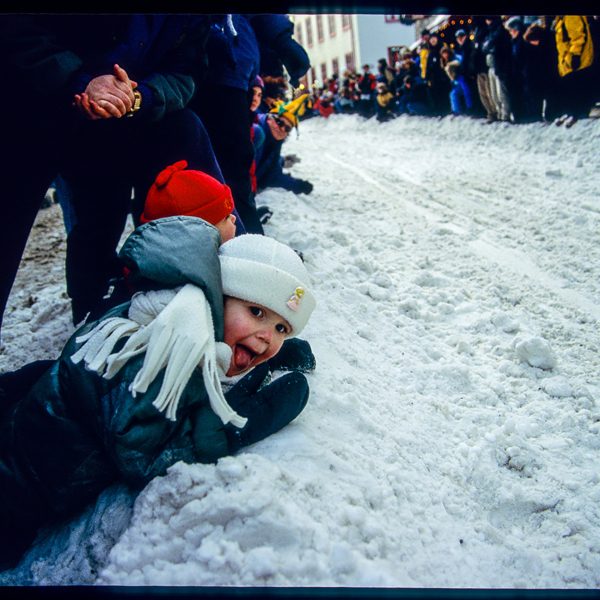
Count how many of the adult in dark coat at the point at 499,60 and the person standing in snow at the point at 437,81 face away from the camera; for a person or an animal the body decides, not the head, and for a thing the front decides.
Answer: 0

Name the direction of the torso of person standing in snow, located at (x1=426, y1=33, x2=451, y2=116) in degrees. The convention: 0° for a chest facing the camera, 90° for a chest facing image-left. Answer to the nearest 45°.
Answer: approximately 45°

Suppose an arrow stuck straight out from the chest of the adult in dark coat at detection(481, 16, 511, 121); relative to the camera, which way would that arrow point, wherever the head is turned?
to the viewer's left

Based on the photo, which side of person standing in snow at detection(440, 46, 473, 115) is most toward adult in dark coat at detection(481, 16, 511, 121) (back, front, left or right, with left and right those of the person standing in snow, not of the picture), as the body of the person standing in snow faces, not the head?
left

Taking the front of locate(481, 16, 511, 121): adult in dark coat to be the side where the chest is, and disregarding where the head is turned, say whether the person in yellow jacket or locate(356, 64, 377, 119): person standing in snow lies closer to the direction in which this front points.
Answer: the person standing in snow

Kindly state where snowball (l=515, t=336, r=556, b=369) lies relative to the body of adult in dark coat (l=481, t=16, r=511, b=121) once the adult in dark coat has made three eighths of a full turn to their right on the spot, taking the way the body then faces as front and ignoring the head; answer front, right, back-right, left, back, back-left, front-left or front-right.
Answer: back-right

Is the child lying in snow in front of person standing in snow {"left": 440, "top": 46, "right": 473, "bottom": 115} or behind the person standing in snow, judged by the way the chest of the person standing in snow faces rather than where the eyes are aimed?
in front

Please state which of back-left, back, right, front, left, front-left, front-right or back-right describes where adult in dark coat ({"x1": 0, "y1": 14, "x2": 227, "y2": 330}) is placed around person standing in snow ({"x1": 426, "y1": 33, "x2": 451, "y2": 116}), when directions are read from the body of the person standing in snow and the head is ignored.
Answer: front-left

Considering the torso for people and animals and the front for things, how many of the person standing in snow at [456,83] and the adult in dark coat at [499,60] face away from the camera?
0

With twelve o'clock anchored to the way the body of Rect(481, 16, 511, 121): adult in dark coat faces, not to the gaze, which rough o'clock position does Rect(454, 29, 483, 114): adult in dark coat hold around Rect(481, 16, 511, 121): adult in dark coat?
Rect(454, 29, 483, 114): adult in dark coat is roughly at 2 o'clock from Rect(481, 16, 511, 121): adult in dark coat.
